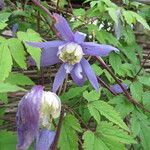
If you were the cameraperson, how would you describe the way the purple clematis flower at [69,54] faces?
facing the viewer

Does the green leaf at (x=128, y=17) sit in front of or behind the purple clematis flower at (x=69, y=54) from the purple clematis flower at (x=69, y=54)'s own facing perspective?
behind
